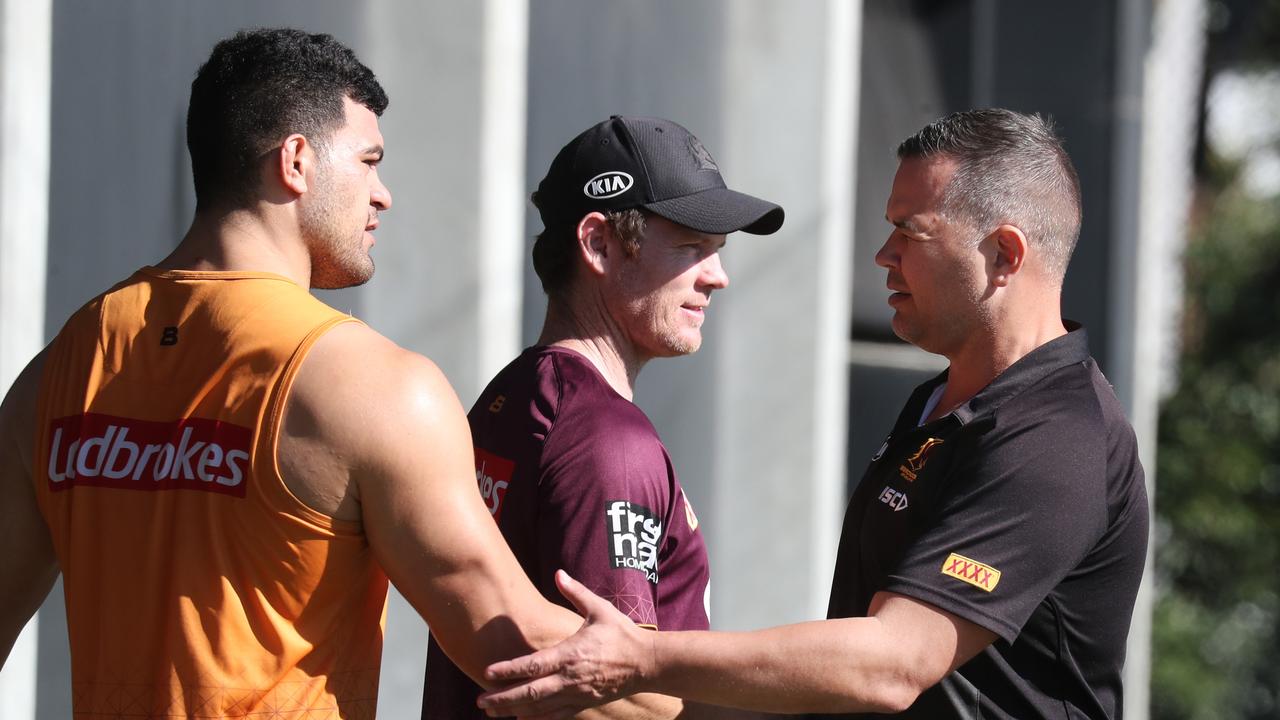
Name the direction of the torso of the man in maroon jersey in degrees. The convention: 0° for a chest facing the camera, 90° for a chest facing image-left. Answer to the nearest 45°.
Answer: approximately 270°

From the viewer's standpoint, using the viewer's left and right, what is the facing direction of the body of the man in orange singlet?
facing away from the viewer and to the right of the viewer

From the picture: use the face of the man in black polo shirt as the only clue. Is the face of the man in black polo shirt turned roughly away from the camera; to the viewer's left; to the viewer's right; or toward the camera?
to the viewer's left

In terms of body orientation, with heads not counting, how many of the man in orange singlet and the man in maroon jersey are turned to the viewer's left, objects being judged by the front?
0

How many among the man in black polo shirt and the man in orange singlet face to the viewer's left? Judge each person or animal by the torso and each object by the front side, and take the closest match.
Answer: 1

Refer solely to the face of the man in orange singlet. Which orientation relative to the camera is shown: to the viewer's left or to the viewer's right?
to the viewer's right

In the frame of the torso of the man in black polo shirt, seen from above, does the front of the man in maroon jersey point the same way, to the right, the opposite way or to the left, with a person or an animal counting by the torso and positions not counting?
the opposite way

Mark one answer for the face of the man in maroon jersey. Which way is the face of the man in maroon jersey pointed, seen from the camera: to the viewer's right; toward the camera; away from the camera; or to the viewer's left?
to the viewer's right

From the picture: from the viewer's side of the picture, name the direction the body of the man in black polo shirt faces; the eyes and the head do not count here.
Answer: to the viewer's left

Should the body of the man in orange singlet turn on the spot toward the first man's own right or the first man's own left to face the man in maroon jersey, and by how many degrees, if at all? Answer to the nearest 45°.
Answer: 0° — they already face them

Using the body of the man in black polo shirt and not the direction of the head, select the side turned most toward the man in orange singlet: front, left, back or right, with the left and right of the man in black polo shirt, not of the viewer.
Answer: front

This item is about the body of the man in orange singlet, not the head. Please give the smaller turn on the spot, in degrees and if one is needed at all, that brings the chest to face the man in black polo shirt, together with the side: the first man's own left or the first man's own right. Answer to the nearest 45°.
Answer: approximately 45° to the first man's own right
